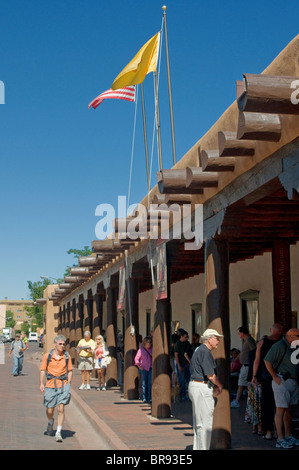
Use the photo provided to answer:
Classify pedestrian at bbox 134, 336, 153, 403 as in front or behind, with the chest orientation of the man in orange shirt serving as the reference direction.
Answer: behind

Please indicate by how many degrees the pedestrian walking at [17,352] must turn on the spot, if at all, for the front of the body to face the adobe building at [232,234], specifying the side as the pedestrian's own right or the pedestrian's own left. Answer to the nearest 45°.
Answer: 0° — they already face it

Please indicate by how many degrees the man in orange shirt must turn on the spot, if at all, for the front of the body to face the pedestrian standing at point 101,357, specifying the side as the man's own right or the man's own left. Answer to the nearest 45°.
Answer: approximately 180°

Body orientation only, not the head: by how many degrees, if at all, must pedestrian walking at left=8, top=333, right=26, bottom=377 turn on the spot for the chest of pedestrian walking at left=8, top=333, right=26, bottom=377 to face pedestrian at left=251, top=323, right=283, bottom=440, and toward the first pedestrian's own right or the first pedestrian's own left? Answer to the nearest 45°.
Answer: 0° — they already face them
